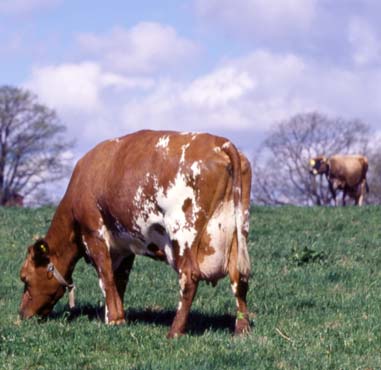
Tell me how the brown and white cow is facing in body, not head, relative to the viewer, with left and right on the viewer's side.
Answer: facing away from the viewer and to the left of the viewer

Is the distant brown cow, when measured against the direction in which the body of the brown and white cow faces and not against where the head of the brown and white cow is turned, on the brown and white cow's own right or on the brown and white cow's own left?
on the brown and white cow's own right
